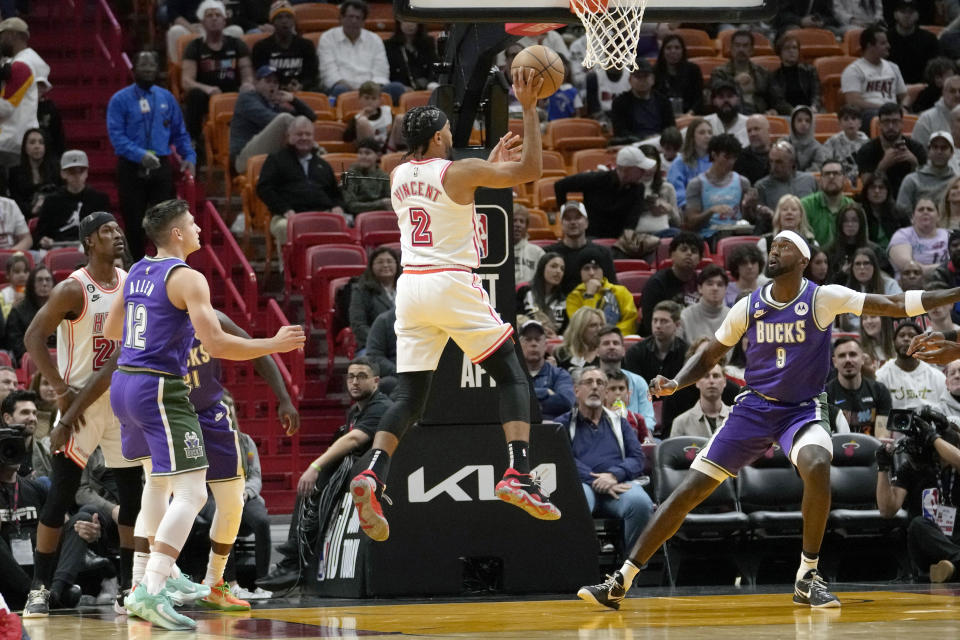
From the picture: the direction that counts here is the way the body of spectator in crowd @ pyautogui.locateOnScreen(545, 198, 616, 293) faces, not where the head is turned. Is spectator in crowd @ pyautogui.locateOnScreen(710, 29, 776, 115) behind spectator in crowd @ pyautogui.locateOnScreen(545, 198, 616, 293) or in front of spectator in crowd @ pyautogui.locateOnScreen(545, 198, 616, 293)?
behind

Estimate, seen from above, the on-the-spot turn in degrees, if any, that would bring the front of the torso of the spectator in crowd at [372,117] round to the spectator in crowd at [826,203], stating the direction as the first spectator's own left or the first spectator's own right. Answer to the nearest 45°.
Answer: approximately 90° to the first spectator's own left

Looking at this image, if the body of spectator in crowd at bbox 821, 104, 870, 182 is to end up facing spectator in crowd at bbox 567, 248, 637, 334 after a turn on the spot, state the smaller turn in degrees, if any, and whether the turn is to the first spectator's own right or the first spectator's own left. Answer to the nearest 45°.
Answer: approximately 45° to the first spectator's own right

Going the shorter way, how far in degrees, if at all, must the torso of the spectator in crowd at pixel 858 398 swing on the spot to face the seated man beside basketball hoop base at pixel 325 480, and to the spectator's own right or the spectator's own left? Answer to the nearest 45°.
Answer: approximately 45° to the spectator's own right

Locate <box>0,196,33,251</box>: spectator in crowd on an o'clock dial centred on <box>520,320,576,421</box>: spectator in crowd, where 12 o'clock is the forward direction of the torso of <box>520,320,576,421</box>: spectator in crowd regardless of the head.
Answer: <box>0,196,33,251</box>: spectator in crowd is roughly at 4 o'clock from <box>520,320,576,421</box>: spectator in crowd.

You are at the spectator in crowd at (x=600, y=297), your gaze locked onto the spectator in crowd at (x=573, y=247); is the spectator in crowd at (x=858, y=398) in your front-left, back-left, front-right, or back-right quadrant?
back-right

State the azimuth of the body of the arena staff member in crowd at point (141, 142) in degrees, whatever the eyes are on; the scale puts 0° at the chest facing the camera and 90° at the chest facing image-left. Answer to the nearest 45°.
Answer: approximately 0°
